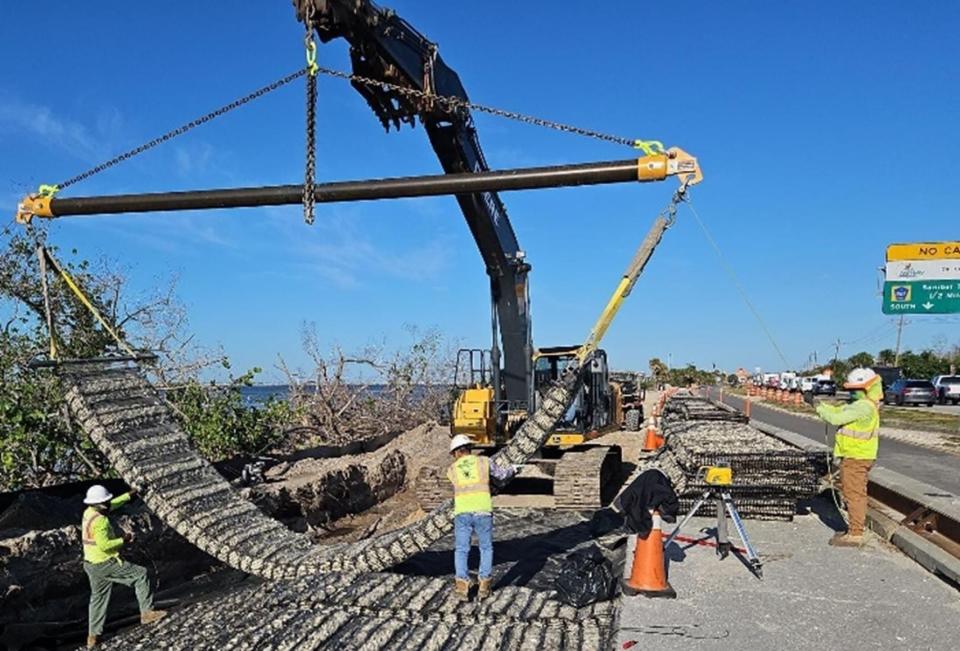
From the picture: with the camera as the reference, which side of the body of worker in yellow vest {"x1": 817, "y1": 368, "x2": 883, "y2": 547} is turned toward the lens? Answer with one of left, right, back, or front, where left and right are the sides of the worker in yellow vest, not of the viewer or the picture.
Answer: left

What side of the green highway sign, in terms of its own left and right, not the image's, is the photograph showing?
front

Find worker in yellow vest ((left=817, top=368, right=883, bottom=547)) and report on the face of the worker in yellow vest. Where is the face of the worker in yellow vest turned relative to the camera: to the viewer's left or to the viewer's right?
to the viewer's left

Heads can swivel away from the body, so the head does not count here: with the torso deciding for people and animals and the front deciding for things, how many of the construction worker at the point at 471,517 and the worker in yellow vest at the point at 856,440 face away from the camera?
1

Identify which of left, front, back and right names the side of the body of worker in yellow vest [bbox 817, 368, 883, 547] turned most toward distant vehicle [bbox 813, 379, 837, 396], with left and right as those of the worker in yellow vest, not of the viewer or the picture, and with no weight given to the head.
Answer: right

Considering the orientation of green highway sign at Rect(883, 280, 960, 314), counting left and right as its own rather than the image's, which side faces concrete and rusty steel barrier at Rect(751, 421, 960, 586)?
front

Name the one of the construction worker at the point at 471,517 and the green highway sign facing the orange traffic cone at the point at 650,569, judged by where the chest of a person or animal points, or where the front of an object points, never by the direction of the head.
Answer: the green highway sign

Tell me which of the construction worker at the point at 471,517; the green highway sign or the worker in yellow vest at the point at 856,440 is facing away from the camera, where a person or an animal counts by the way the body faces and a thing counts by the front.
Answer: the construction worker

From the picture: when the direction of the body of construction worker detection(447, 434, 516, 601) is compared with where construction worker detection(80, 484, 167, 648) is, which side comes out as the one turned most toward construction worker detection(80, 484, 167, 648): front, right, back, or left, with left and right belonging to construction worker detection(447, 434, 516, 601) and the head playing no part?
left

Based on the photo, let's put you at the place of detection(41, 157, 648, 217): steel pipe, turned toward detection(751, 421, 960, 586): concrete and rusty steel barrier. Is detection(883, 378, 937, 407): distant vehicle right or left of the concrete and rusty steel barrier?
left

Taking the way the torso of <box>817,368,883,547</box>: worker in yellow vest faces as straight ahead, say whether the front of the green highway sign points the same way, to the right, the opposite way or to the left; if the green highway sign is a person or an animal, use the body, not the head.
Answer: to the left

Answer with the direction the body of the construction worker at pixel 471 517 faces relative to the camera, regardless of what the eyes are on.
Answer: away from the camera

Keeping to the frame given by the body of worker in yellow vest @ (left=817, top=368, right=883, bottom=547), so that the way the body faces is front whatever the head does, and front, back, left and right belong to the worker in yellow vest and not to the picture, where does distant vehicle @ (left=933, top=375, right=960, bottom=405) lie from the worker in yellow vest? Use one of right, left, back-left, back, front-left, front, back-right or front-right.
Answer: right

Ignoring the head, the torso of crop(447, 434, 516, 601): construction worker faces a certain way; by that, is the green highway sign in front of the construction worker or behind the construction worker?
in front

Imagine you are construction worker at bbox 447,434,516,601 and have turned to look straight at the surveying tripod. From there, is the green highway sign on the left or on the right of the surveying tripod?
left

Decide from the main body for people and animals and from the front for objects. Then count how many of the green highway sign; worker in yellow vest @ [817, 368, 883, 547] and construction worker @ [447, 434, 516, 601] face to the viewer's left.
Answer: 1

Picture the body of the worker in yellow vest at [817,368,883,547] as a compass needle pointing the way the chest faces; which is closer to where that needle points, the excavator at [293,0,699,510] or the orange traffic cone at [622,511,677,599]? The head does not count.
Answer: the excavator

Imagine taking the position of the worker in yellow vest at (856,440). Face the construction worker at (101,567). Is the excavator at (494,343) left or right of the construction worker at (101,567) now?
right
